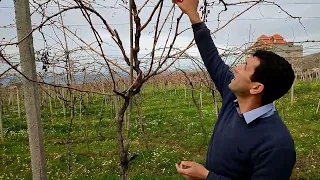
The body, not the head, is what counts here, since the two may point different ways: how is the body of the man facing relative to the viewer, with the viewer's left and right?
facing the viewer and to the left of the viewer
